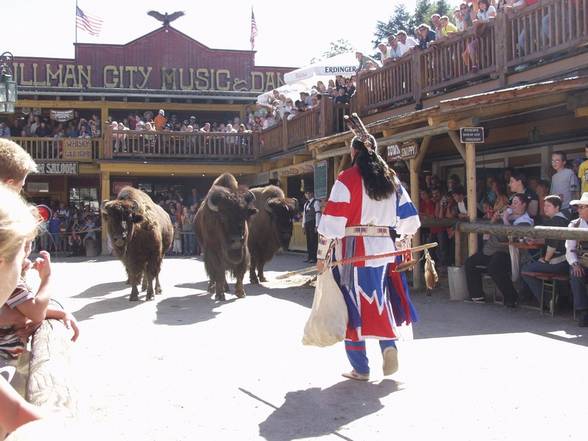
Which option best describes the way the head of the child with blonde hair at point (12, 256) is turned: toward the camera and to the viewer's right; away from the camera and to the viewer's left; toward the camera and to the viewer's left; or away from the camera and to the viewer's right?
away from the camera and to the viewer's right

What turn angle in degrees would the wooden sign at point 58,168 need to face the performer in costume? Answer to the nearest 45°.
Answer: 0° — it already faces them

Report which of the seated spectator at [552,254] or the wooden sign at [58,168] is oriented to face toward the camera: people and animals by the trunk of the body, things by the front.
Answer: the wooden sign

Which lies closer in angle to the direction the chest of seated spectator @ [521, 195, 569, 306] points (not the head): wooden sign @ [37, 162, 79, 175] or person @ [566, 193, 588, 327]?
the wooden sign

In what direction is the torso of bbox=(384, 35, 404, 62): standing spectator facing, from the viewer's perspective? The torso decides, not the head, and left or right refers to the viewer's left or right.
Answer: facing the viewer and to the left of the viewer

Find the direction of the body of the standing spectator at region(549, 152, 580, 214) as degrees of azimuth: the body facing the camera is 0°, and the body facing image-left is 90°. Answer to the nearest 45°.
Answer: approximately 45°

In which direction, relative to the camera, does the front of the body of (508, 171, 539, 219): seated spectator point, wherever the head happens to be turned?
to the viewer's left

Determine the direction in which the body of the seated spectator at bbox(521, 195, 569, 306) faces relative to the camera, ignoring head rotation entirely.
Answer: to the viewer's left

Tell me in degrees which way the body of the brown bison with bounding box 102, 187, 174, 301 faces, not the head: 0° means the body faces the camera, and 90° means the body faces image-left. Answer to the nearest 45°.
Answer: approximately 45°

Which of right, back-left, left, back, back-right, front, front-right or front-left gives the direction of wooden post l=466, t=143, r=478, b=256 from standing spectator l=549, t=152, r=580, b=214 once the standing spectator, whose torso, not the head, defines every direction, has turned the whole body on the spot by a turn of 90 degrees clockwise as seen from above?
front-left

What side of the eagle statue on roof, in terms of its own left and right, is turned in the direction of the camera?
front

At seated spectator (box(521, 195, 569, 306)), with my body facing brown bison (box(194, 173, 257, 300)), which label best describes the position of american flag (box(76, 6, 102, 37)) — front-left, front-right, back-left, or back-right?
front-right

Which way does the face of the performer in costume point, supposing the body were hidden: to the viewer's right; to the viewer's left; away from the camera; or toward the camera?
away from the camera

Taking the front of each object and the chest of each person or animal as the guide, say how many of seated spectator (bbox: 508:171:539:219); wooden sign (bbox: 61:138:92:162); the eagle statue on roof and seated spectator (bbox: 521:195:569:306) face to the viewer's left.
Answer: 2

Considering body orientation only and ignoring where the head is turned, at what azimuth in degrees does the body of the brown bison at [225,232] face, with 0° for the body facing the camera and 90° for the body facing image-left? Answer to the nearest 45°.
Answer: approximately 0°
